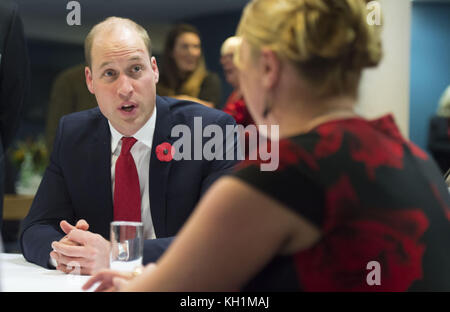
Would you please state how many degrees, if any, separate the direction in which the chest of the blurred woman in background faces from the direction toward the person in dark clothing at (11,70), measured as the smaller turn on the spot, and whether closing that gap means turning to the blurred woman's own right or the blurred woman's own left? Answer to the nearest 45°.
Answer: approximately 90° to the blurred woman's own right

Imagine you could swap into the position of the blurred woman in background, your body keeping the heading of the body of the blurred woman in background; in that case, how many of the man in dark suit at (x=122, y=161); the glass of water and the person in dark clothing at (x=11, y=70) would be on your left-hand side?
0

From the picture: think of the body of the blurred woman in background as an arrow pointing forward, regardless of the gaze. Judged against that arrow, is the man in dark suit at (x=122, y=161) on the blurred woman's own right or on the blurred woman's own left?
on the blurred woman's own right

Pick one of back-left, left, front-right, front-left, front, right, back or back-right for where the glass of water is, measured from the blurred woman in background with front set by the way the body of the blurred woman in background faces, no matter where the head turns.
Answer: front-right

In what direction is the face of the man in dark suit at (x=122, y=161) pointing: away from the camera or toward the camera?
toward the camera

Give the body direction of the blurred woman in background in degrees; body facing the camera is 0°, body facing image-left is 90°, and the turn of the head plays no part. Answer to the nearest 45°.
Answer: approximately 315°

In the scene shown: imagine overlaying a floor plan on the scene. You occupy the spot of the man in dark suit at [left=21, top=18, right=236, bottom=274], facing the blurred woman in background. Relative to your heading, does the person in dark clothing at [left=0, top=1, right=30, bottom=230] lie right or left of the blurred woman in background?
left

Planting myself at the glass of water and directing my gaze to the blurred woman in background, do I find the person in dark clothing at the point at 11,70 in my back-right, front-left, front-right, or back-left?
front-left
